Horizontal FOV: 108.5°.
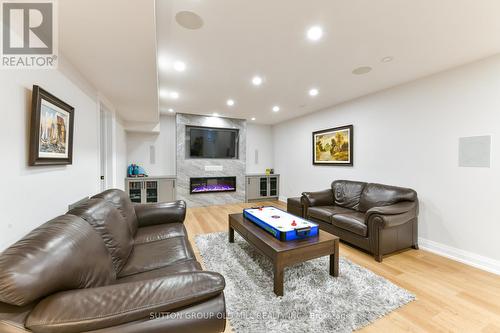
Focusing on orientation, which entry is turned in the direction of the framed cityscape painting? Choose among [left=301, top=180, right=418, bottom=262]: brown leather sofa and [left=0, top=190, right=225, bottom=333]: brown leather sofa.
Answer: [left=301, top=180, right=418, bottom=262]: brown leather sofa

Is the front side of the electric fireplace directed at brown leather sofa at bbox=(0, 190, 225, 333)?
yes

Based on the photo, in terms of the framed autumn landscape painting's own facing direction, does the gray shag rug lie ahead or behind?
ahead

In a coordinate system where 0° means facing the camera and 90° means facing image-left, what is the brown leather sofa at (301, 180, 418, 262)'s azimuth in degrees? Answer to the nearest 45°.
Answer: approximately 45°

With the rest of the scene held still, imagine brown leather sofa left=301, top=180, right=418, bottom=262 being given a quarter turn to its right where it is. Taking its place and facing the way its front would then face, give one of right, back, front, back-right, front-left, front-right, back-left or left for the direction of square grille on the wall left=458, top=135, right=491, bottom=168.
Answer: back-right

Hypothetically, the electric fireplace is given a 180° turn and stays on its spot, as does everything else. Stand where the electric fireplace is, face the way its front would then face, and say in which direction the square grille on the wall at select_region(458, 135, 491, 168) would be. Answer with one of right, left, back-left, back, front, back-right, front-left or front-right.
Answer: back-right

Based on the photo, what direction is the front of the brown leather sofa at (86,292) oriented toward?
to the viewer's right

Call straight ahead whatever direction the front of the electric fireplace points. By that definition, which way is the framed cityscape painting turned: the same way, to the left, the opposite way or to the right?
to the left

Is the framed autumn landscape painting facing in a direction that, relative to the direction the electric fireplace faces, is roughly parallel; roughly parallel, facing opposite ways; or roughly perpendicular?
roughly perpendicular

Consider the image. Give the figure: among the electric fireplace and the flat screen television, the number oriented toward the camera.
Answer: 2
